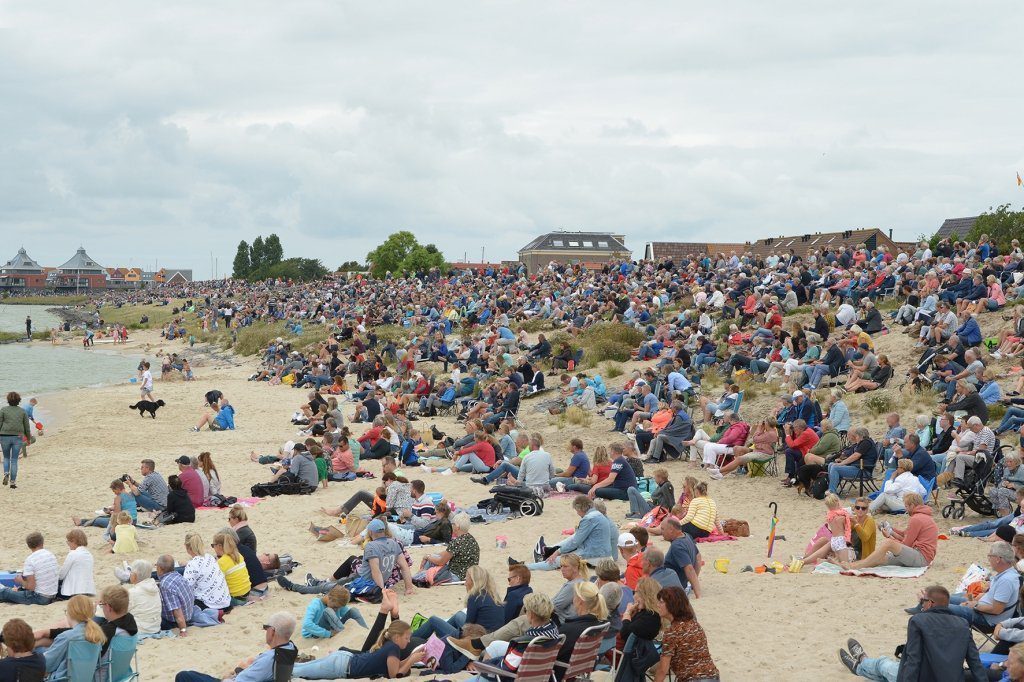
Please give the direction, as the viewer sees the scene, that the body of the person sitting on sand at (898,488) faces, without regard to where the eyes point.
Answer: to the viewer's left

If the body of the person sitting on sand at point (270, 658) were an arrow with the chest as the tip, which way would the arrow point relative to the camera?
to the viewer's left

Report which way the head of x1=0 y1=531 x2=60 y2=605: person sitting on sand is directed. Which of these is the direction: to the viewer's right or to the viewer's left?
to the viewer's left

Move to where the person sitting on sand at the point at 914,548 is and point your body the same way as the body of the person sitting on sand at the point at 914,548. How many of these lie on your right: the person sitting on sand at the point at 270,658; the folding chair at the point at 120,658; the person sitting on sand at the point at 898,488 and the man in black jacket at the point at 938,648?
1

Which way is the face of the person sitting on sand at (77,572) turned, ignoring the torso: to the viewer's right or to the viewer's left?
to the viewer's left

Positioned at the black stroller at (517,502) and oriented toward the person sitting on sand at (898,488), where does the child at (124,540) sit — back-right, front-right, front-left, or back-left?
back-right

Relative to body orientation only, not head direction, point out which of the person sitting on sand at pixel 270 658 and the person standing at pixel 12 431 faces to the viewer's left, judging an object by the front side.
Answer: the person sitting on sand

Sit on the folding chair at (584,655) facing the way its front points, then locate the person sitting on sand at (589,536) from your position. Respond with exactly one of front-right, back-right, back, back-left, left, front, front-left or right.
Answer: front-right

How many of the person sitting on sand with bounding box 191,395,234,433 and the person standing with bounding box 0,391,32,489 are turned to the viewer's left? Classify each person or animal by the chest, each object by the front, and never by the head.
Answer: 1

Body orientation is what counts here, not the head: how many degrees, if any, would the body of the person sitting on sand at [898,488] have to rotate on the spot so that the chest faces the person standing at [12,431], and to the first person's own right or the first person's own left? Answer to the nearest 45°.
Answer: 0° — they already face them

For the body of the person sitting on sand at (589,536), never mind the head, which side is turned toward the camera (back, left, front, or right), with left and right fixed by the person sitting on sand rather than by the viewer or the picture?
left

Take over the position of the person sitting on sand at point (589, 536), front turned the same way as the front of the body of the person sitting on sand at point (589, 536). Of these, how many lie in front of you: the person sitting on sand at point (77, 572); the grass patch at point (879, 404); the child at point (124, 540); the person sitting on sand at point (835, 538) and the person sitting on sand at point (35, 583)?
3

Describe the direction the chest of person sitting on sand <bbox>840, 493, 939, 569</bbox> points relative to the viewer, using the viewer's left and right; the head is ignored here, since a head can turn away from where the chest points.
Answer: facing to the left of the viewer

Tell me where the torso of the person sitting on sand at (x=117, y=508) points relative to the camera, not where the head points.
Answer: to the viewer's left
